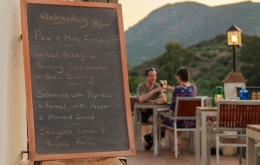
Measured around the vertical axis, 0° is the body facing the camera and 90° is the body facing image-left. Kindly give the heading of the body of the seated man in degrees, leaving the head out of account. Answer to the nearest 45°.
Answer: approximately 315°

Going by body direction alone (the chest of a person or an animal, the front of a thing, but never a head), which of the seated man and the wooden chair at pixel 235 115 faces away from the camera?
the wooden chair

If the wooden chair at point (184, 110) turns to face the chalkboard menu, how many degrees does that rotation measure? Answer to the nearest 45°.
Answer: approximately 135° to its left

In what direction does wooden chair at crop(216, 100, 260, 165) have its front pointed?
away from the camera

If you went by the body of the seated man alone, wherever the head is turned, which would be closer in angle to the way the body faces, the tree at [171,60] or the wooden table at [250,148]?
the wooden table

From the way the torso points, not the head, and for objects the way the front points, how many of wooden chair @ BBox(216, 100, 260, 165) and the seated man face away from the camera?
1

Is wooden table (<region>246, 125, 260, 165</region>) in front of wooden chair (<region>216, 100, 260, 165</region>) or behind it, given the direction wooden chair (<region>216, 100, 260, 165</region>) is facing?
behind

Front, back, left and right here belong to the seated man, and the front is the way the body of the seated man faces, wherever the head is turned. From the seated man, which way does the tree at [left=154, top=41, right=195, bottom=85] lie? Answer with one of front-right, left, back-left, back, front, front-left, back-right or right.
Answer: back-left

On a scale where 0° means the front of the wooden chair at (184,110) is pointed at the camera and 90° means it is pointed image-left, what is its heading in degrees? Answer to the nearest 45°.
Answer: approximately 135°

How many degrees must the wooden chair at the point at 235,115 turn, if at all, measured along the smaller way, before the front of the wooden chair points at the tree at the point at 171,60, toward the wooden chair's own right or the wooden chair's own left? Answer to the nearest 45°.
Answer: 0° — it already faces it
